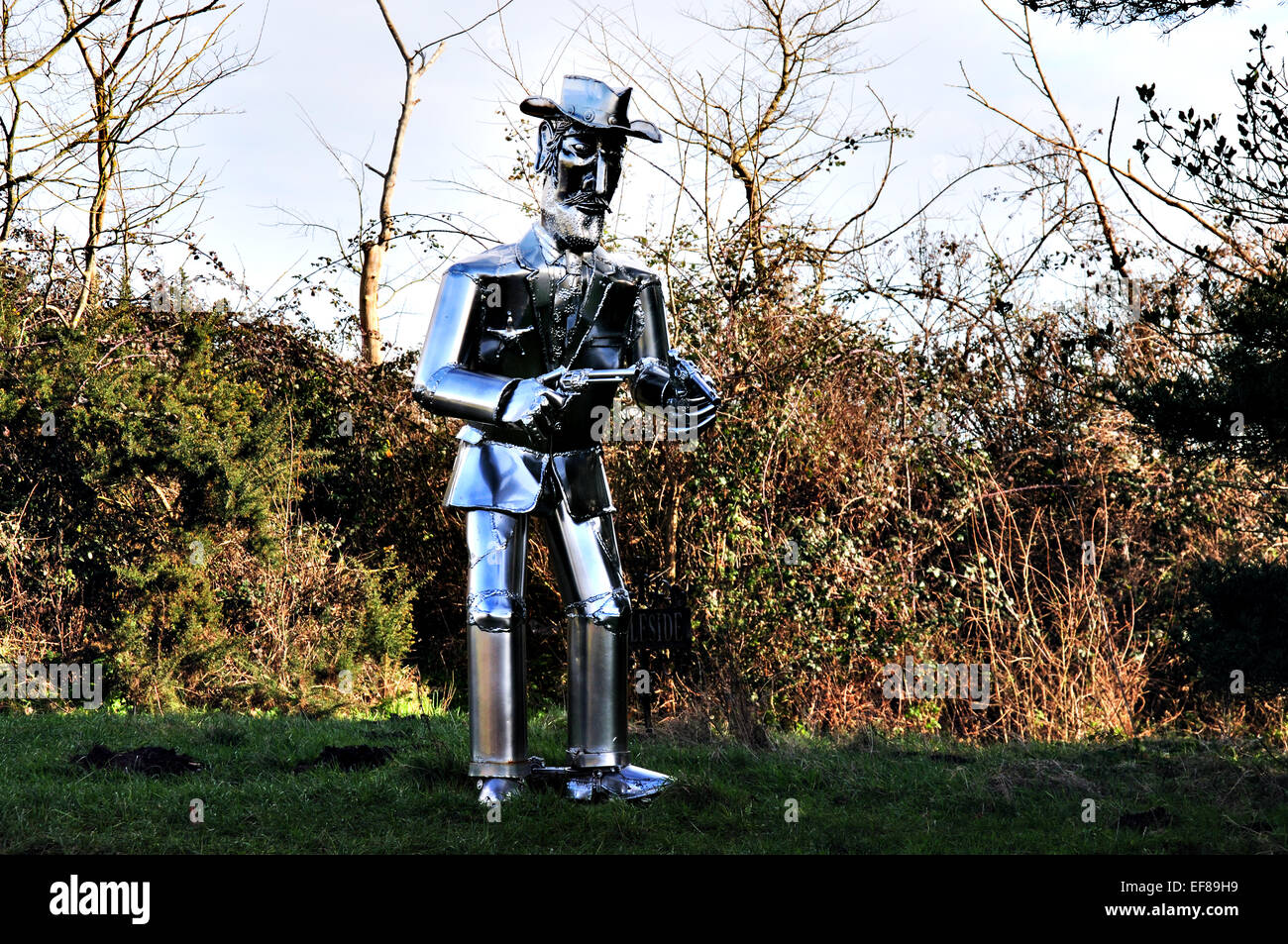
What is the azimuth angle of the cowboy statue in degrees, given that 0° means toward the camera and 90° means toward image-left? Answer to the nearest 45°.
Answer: approximately 315°

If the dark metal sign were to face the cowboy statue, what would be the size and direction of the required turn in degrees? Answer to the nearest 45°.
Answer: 0° — it already faces it

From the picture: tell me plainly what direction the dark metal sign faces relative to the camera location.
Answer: facing the viewer

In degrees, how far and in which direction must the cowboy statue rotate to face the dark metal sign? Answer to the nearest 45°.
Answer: approximately 135° to its left

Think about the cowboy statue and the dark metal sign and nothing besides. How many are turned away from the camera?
0
